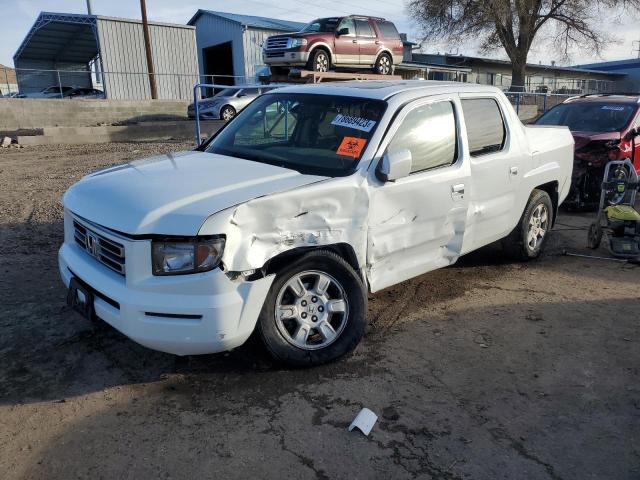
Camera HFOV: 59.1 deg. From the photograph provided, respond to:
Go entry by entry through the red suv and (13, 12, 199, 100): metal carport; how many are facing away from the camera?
0

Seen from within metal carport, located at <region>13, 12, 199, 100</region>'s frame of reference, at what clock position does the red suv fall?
The red suv is roughly at 10 o'clock from the metal carport.

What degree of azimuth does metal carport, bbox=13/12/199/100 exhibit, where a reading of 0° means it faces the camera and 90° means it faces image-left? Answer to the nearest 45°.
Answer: approximately 45°

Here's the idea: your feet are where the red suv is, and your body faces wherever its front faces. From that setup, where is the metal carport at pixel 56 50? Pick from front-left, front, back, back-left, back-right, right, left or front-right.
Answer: right

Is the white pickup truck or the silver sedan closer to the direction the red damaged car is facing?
the white pickup truck

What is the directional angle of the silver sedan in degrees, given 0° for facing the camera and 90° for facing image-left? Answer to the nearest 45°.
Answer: approximately 45°

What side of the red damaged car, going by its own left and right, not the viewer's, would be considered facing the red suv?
right

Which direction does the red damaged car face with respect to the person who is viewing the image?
facing the viewer and to the left of the viewer

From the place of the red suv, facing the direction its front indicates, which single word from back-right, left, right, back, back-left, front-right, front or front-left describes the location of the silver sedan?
right

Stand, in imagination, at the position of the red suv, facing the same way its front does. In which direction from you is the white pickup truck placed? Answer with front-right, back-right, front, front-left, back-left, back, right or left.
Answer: front-left
